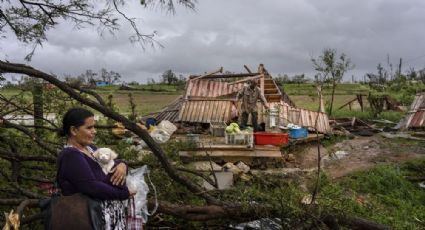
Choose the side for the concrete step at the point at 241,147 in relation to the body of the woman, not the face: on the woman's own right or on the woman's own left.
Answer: on the woman's own left

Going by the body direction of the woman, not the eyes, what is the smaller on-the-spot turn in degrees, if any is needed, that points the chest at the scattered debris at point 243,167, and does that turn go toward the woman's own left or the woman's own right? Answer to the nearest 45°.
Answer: approximately 45° to the woman's own left

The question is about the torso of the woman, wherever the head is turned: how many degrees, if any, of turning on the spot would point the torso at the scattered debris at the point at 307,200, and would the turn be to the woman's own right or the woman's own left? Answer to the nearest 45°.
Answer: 0° — they already face it

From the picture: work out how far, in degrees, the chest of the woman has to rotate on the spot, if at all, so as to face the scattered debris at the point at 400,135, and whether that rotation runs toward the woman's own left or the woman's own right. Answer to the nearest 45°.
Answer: approximately 45° to the woman's own left

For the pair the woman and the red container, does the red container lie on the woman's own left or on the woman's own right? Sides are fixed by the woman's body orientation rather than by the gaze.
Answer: on the woman's own left

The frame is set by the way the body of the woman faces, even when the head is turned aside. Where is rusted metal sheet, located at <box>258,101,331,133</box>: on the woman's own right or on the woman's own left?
on the woman's own left

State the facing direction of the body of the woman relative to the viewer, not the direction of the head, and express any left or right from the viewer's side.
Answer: facing to the right of the viewer

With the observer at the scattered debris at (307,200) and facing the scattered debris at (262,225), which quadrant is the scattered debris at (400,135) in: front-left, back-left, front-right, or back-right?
back-right

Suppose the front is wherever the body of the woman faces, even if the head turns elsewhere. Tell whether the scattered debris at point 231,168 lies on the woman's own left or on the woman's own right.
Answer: on the woman's own left
